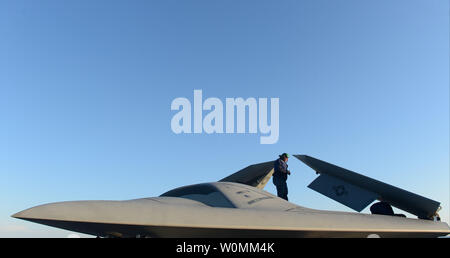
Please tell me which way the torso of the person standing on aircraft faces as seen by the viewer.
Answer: to the viewer's right
